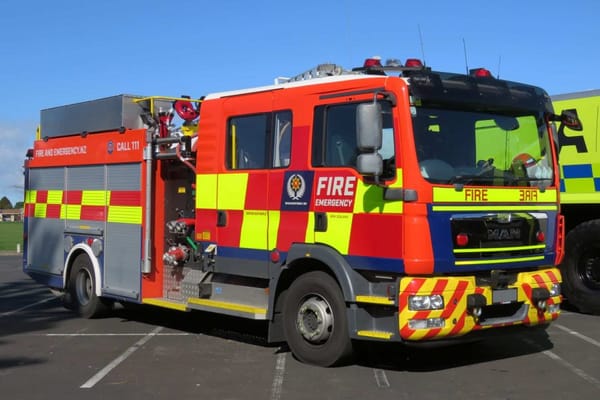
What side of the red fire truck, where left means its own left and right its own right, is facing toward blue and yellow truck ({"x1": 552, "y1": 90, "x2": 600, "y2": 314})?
left

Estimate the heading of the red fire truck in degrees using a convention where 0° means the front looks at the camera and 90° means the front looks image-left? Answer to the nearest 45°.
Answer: approximately 315°
